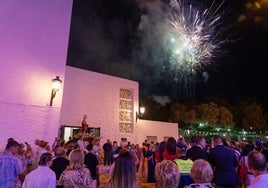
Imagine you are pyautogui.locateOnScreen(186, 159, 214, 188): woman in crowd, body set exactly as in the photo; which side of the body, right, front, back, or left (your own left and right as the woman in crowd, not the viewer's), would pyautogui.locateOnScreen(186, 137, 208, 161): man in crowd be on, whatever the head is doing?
front

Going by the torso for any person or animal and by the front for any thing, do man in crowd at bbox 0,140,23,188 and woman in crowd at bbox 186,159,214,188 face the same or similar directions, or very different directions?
same or similar directions

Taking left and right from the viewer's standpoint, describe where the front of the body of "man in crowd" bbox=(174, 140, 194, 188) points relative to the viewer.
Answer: facing away from the viewer

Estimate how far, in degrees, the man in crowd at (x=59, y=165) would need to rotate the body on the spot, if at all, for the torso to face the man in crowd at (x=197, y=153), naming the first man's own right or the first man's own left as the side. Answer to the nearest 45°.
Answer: approximately 90° to the first man's own right

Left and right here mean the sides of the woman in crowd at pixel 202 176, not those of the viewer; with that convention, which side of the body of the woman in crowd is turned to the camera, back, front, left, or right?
back

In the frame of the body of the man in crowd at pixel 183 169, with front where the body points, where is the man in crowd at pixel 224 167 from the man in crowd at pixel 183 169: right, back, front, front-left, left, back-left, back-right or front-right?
front-right

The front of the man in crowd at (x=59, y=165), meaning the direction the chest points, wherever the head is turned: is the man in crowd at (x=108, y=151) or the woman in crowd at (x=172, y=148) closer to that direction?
the man in crowd at (x=108, y=151)

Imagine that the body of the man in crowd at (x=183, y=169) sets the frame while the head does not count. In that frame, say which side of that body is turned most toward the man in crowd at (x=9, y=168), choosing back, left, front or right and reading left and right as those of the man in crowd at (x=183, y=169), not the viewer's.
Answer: left

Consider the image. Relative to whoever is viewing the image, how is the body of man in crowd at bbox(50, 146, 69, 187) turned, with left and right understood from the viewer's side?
facing away from the viewer

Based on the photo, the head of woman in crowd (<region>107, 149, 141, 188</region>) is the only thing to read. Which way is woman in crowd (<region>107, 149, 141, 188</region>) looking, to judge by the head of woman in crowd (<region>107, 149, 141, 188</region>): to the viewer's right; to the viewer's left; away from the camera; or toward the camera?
away from the camera

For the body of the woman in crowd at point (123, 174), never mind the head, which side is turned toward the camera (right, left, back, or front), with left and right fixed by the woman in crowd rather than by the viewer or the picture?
back

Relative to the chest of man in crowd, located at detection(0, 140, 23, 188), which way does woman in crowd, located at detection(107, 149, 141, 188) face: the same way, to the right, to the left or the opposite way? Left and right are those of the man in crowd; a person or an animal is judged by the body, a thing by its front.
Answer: the same way

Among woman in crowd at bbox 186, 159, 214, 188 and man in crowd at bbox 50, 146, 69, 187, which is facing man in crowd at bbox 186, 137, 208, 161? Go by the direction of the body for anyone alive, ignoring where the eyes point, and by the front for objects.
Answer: woman in crowd at bbox 186, 159, 214, 188

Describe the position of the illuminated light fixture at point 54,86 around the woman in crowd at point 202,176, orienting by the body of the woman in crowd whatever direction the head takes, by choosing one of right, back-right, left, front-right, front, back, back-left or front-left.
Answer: front-left

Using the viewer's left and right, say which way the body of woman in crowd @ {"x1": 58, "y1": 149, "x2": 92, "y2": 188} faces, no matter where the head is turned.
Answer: facing away from the viewer

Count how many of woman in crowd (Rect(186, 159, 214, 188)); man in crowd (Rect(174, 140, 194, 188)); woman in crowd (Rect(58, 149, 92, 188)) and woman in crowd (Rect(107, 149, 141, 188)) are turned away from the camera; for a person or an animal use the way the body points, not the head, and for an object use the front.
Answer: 4

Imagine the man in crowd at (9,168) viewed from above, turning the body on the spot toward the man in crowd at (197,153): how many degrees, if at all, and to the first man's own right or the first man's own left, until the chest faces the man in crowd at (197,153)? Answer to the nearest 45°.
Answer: approximately 45° to the first man's own right

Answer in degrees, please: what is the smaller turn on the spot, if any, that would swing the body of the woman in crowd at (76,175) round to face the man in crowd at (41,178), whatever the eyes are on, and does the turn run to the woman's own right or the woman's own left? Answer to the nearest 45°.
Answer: approximately 90° to the woman's own left

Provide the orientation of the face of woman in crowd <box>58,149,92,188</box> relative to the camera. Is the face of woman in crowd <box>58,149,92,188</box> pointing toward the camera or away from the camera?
away from the camera
